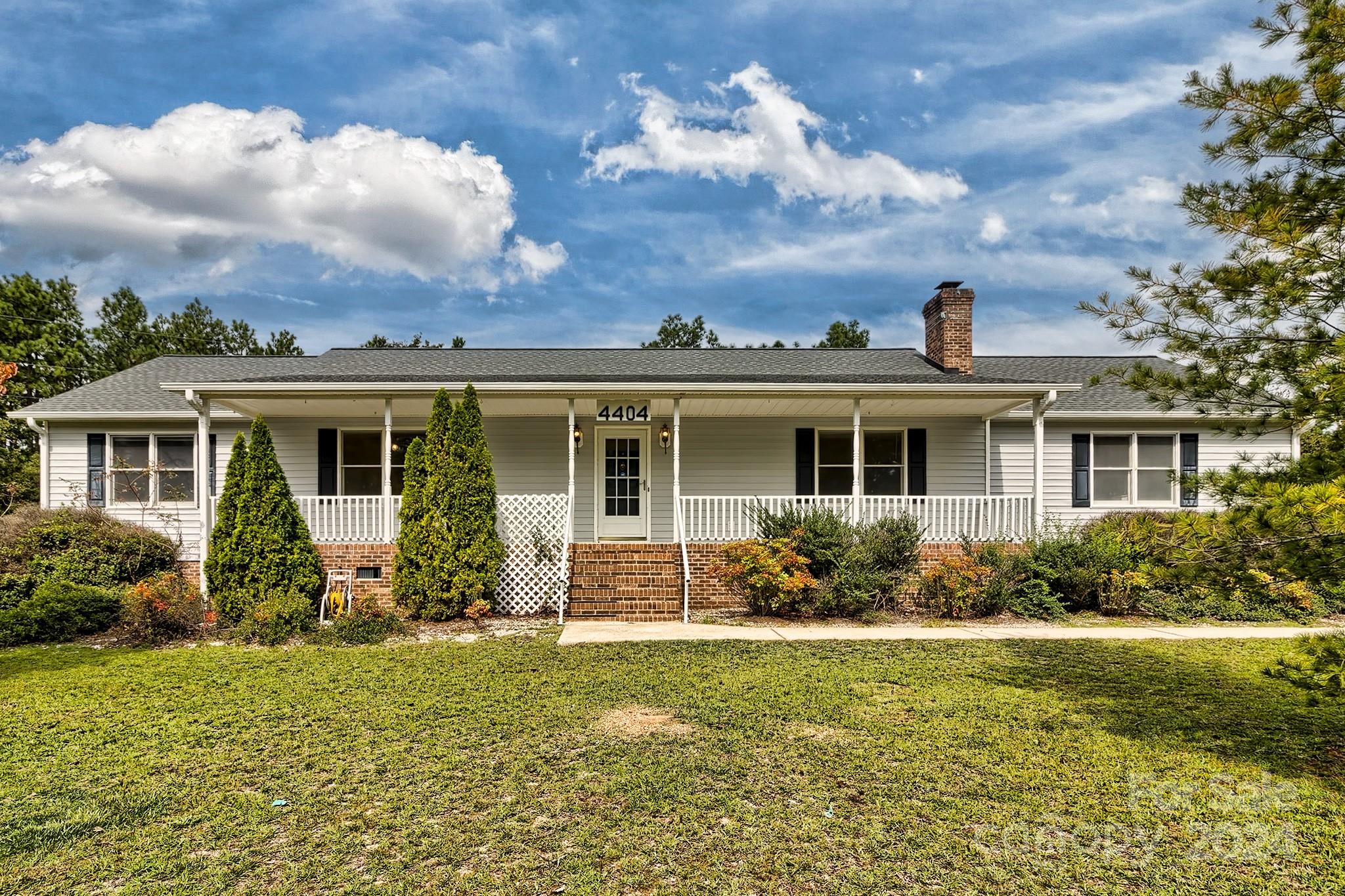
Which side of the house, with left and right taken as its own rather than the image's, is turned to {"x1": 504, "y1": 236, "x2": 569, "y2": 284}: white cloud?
back

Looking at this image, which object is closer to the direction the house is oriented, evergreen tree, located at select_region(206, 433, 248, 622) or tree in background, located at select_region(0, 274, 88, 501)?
the evergreen tree

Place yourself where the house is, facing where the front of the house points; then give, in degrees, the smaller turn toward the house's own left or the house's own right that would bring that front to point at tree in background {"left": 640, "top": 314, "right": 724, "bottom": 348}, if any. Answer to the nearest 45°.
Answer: approximately 180°

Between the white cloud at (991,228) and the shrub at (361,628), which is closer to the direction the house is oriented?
the shrub

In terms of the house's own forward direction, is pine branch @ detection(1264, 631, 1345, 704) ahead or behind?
ahead

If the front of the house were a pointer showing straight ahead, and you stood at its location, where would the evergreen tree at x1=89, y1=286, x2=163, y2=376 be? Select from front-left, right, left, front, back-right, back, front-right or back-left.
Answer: back-right

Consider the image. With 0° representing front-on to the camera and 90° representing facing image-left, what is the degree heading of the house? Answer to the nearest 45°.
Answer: approximately 0°
